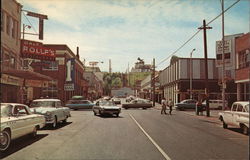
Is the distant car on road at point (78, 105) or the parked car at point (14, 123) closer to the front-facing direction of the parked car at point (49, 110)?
the parked car

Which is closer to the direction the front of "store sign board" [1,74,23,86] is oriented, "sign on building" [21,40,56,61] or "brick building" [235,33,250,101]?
the brick building

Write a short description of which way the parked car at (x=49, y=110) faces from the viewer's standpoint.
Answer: facing the viewer and to the left of the viewer

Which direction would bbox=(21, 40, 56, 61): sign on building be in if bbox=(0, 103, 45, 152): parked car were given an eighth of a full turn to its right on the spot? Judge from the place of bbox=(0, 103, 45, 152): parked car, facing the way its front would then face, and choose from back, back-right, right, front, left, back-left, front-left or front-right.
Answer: right

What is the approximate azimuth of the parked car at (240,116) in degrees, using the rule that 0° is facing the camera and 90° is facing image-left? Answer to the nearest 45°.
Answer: approximately 135°

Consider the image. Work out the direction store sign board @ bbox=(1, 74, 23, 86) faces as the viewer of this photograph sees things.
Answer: facing the viewer and to the right of the viewer

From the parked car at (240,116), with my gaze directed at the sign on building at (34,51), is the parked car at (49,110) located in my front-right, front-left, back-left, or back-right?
front-left

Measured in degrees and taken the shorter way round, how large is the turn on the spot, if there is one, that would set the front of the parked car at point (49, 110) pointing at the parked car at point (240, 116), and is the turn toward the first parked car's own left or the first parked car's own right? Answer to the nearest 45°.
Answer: approximately 90° to the first parked car's own left

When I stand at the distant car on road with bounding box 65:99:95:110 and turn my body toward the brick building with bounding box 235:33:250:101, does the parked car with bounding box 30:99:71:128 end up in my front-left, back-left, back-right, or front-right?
front-right

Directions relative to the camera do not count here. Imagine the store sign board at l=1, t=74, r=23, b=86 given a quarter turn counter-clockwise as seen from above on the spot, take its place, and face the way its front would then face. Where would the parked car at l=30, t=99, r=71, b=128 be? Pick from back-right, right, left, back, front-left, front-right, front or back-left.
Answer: back-right

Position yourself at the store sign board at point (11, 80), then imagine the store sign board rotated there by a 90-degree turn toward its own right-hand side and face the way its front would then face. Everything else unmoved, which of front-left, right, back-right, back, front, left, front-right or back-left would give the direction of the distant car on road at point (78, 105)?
back
